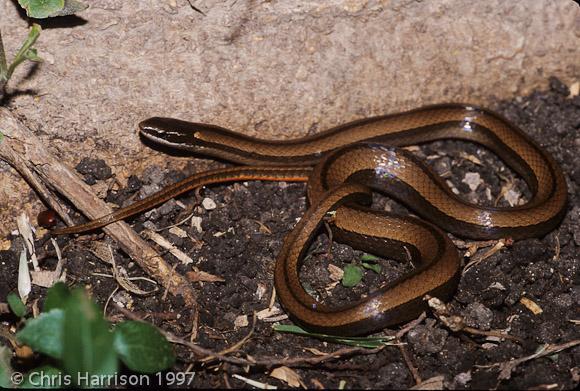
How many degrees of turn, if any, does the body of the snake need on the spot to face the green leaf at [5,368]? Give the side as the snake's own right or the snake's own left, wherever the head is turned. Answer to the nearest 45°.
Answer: approximately 45° to the snake's own left

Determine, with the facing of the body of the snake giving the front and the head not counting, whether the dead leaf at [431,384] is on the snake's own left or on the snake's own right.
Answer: on the snake's own left

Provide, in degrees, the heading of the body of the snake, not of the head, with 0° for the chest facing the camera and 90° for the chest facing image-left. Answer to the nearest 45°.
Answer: approximately 90°

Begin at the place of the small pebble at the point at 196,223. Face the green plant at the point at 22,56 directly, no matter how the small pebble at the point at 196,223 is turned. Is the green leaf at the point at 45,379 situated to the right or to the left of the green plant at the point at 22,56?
left

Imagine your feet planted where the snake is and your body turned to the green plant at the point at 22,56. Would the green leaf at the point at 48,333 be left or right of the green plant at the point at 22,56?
left

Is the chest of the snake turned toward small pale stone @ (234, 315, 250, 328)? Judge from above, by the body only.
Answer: no

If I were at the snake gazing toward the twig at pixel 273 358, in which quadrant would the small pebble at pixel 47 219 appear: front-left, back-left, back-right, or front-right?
front-right

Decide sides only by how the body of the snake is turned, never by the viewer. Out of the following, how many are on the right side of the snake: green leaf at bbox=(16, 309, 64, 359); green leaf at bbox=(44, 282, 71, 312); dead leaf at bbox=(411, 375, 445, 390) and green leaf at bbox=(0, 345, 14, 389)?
0

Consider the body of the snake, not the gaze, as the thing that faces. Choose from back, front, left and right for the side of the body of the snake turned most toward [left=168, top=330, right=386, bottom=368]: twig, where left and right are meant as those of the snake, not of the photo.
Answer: left

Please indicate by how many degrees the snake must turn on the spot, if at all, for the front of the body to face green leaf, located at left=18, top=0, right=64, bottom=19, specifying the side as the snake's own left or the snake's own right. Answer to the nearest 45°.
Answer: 0° — it already faces it

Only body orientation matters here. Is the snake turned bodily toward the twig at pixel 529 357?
no

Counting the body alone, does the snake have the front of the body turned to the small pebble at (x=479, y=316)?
no

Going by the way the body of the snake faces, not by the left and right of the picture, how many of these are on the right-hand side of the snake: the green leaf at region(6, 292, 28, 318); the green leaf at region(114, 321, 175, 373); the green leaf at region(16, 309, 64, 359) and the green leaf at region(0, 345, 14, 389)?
0

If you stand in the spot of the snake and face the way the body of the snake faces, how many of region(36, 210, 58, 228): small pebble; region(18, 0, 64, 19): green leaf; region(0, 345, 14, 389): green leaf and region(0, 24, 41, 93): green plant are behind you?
0

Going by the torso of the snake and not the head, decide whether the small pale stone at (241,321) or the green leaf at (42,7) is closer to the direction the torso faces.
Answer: the green leaf

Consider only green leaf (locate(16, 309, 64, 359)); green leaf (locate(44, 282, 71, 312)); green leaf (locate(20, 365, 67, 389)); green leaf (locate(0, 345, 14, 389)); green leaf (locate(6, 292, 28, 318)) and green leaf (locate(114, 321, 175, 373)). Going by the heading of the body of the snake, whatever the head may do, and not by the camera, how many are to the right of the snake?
0
